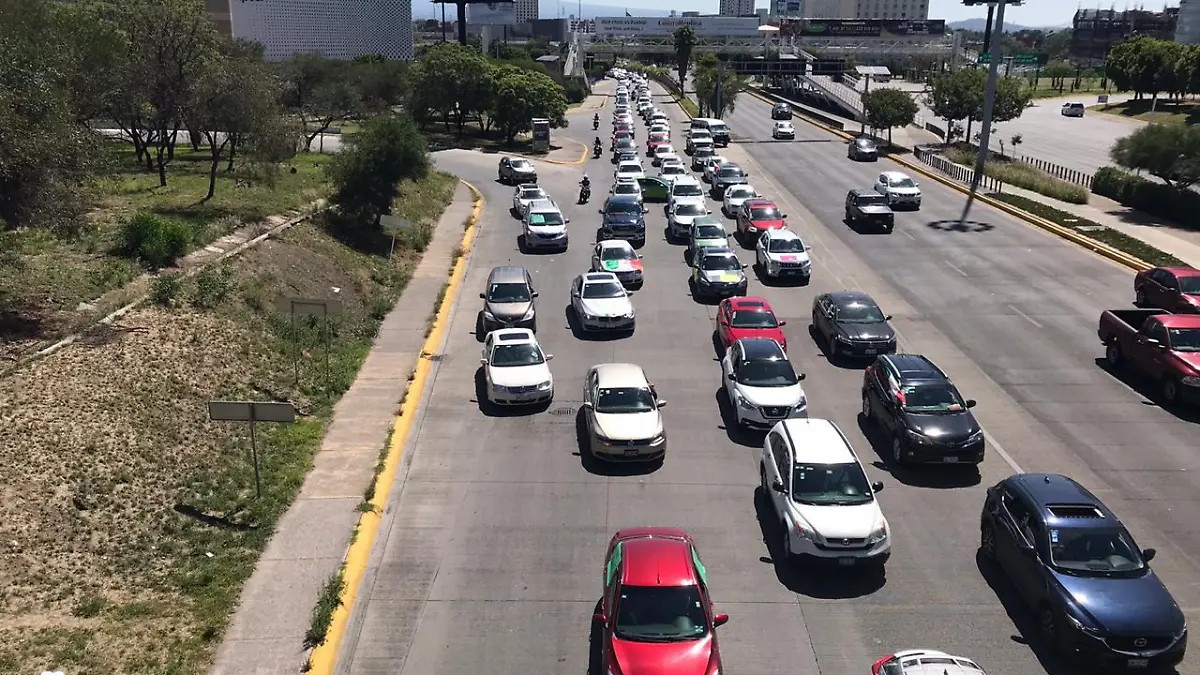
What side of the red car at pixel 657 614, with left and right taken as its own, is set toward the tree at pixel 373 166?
back

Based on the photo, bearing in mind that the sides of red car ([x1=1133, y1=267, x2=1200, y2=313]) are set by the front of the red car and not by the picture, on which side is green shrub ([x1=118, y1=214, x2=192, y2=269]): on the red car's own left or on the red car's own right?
on the red car's own right

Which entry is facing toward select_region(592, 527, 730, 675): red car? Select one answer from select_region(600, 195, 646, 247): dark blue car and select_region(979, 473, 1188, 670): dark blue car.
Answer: select_region(600, 195, 646, 247): dark blue car

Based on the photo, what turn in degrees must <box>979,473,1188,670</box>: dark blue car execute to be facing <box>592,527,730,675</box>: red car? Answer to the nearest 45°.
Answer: approximately 90° to its right

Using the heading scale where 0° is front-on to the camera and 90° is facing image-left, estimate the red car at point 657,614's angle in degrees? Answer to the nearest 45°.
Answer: approximately 0°

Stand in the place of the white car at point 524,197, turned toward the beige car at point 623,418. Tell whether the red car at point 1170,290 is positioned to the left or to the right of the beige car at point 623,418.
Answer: left

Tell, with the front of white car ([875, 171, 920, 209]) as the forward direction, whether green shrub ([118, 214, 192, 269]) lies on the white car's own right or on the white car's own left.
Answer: on the white car's own right

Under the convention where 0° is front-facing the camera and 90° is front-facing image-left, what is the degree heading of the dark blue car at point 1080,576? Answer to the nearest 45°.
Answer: approximately 315°

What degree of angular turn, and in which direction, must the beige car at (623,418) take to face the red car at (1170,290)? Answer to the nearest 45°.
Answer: approximately 135° to its left

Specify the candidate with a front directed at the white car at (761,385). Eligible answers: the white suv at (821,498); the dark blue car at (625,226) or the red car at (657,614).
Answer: the dark blue car
